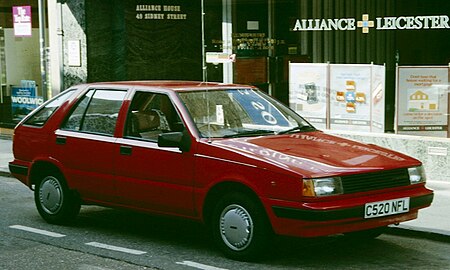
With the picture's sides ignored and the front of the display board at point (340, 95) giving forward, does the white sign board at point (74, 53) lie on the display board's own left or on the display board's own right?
on the display board's own right

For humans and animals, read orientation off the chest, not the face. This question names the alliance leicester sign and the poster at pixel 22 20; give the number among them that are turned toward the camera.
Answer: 2

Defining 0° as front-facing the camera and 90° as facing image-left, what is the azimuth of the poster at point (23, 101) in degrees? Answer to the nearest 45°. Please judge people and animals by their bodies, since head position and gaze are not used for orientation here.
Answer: approximately 0°

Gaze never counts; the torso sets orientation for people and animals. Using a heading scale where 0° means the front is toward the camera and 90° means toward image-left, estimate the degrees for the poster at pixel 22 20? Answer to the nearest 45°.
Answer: approximately 0°
